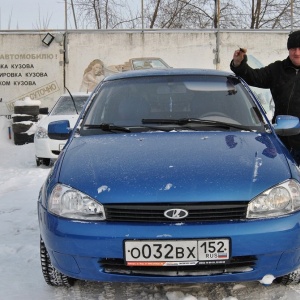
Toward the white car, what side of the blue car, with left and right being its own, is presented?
back

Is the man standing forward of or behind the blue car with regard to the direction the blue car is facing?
behind

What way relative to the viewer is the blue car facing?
toward the camera

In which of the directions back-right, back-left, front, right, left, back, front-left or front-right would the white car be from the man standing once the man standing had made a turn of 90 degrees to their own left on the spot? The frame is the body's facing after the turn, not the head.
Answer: back-left

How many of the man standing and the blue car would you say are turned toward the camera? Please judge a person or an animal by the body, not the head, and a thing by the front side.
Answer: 2

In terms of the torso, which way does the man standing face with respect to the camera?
toward the camera
